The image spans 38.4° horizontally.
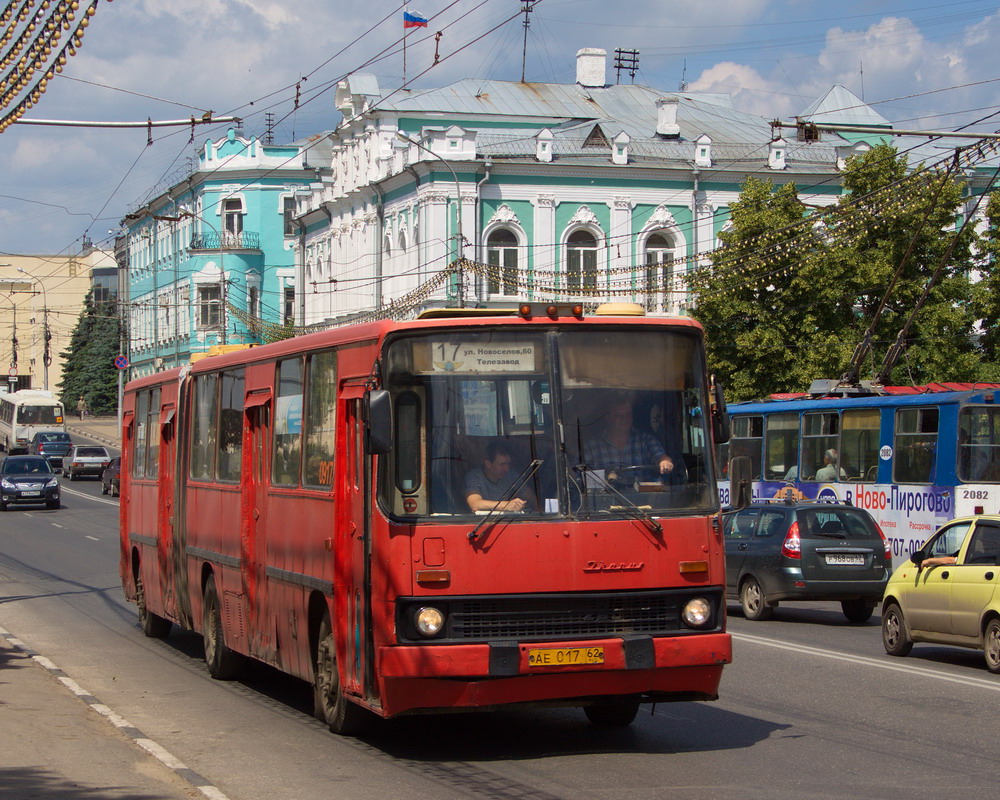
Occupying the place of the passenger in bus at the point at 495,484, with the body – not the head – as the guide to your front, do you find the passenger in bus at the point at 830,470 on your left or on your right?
on your left

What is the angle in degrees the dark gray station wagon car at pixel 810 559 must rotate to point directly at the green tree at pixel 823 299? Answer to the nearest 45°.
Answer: approximately 45° to its right

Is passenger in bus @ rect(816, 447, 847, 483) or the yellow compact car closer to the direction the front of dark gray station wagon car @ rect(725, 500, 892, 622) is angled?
the passenger in bus

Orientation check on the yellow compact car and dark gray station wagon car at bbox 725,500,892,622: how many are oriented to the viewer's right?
0

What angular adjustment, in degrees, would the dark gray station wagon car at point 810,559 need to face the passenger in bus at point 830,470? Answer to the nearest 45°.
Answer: approximately 45° to its right

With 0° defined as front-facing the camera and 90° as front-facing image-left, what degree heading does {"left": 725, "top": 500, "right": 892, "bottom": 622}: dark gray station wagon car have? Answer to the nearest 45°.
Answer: approximately 135°

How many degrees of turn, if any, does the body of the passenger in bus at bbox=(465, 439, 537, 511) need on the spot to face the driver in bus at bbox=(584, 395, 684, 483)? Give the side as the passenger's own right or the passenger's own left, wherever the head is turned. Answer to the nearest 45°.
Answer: approximately 45° to the passenger's own left

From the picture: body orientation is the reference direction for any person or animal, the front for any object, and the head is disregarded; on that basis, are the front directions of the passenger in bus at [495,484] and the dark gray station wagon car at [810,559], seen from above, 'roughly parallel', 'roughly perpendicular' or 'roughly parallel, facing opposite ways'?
roughly parallel, facing opposite ways

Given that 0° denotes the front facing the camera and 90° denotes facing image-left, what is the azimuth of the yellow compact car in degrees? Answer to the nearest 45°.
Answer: approximately 135°

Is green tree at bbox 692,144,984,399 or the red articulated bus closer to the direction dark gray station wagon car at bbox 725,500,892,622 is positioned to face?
the green tree

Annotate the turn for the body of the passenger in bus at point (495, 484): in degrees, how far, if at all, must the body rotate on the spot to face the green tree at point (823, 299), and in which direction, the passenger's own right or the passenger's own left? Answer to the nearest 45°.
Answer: approximately 135° to the passenger's own left

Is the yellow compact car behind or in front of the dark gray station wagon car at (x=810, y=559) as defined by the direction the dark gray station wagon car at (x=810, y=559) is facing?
behind
